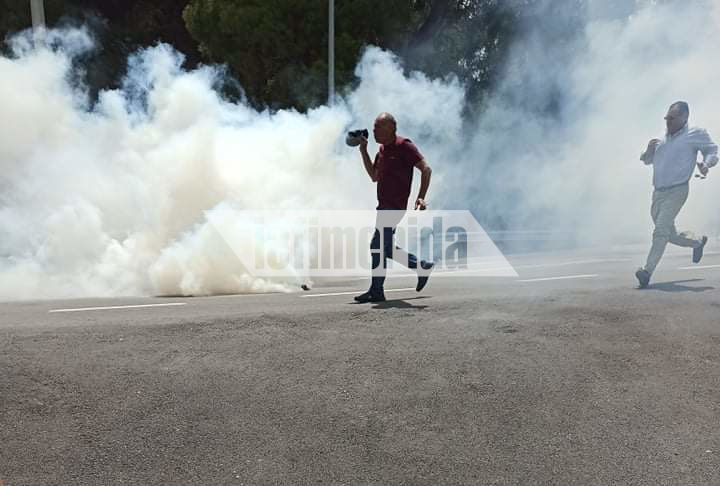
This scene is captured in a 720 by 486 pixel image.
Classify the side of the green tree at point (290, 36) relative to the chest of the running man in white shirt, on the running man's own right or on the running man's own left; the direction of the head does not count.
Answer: on the running man's own right

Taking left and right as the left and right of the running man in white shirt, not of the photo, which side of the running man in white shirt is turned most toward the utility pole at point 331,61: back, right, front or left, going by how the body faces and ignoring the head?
right
